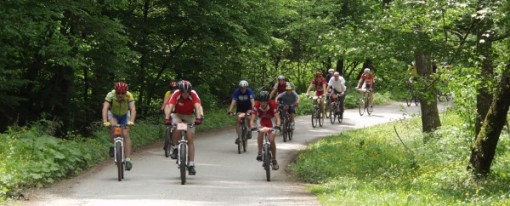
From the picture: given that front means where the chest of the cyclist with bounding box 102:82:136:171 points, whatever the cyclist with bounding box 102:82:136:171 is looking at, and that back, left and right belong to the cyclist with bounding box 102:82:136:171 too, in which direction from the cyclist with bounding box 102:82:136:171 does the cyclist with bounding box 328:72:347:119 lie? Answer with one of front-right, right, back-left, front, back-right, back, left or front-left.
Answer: back-left

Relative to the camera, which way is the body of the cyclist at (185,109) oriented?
toward the camera

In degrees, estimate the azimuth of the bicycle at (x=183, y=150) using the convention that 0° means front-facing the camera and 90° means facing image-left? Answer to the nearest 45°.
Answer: approximately 0°

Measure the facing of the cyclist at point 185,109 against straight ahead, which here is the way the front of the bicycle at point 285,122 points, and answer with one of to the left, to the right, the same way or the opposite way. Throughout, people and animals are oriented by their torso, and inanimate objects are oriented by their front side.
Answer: the same way

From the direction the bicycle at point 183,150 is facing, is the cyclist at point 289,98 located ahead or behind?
behind

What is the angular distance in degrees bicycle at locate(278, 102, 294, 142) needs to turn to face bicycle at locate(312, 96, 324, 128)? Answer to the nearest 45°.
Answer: approximately 180°

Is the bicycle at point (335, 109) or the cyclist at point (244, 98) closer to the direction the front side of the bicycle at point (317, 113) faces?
the cyclist

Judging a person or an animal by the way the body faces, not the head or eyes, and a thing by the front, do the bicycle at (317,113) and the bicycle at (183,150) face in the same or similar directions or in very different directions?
same or similar directions

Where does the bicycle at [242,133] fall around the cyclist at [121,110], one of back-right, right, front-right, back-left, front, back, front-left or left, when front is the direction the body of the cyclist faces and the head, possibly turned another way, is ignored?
back-left

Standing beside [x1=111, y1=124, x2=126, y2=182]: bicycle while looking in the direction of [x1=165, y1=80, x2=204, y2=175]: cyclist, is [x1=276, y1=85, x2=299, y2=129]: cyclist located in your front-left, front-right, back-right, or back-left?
front-left

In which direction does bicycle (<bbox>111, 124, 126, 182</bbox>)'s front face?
toward the camera

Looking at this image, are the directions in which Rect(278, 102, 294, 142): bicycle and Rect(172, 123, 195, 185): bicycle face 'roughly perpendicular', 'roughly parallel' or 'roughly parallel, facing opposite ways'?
roughly parallel

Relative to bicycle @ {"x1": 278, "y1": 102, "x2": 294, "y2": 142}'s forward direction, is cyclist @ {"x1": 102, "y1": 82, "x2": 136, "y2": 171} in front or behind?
in front

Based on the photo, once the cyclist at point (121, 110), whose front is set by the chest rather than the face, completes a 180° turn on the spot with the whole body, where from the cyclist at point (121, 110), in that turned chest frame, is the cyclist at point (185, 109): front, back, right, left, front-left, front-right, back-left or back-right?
right

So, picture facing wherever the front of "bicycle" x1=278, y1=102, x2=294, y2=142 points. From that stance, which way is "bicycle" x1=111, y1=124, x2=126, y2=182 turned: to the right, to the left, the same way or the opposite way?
the same way
